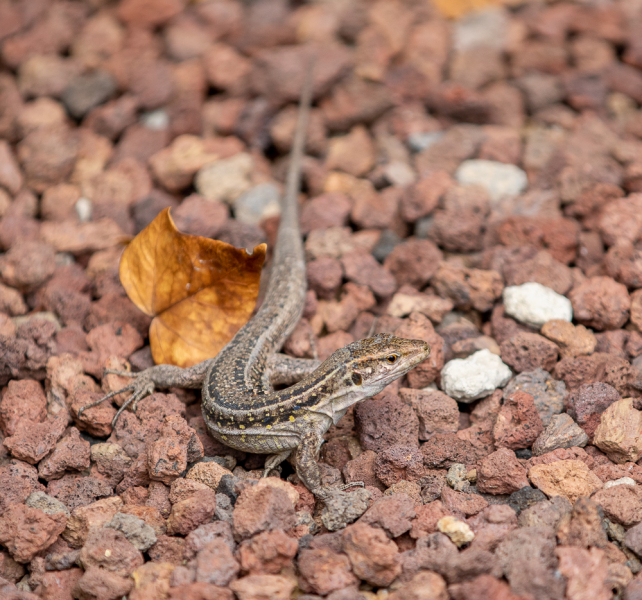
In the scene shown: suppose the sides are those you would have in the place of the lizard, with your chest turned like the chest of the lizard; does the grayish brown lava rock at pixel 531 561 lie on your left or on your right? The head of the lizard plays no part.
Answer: on your right

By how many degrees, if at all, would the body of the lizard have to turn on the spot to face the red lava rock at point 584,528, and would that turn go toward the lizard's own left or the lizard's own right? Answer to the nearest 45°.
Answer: approximately 45° to the lizard's own right

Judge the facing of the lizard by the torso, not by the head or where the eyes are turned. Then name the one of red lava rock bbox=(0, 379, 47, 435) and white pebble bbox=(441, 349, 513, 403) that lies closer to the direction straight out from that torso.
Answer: the white pebble

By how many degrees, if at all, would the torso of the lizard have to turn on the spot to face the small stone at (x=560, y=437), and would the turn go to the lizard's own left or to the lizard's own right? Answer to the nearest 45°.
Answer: approximately 45° to the lizard's own right

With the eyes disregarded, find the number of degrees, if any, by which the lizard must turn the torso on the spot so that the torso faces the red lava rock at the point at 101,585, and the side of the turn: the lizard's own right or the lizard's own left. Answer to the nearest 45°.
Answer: approximately 135° to the lizard's own right

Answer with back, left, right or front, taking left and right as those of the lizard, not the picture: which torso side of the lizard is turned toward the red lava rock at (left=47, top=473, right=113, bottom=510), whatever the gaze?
back

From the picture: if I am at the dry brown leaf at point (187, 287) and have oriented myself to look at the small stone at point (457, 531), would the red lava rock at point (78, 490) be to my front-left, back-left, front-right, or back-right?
front-right

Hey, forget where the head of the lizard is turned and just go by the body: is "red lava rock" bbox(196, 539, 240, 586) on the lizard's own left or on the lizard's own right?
on the lizard's own right

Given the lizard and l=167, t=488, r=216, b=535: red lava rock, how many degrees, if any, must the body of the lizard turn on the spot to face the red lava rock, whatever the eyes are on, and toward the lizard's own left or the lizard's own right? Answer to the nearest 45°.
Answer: approximately 135° to the lizard's own right

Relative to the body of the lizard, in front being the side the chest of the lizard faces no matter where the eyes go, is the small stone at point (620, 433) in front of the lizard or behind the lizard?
in front

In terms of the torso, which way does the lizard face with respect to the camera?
to the viewer's right

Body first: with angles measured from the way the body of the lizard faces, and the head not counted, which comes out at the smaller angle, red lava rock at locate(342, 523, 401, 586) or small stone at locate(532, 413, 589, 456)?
the small stone

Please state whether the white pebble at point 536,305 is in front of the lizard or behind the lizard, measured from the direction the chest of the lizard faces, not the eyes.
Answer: in front

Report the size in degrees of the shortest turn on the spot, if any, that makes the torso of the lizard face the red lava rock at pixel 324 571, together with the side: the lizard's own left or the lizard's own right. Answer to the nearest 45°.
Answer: approximately 90° to the lizard's own right

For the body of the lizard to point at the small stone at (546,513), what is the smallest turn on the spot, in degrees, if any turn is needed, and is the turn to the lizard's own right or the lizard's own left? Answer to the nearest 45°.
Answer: approximately 45° to the lizard's own right

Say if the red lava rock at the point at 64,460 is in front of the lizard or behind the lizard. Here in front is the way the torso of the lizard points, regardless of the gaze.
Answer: behind

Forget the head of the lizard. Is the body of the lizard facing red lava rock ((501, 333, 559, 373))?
yes
